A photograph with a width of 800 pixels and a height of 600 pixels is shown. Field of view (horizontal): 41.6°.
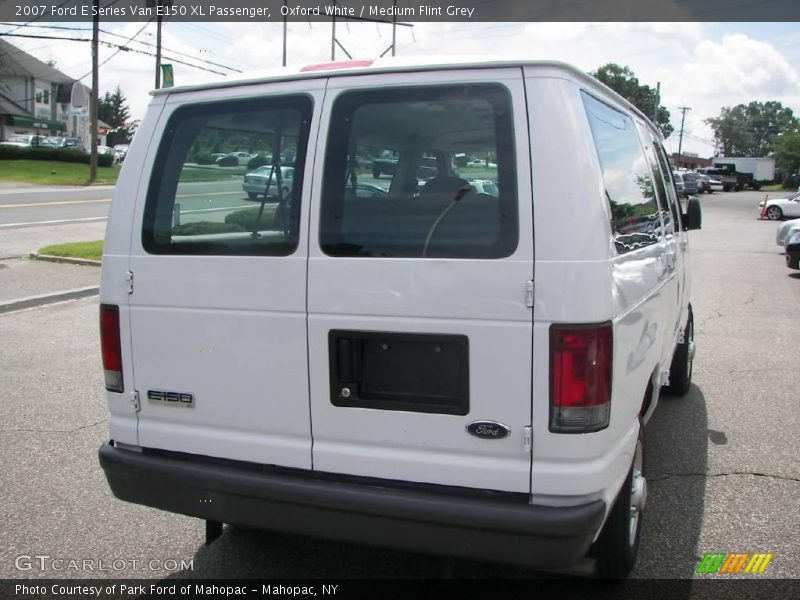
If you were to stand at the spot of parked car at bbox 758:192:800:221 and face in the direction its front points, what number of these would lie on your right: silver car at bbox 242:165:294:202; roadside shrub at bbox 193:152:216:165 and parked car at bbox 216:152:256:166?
0

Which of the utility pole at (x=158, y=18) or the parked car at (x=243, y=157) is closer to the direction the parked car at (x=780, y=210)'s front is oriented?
the utility pole

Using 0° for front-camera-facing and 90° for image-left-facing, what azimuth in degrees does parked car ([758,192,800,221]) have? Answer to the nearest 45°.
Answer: approximately 90°

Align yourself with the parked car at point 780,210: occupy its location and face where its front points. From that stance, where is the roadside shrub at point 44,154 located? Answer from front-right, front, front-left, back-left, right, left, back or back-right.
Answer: front

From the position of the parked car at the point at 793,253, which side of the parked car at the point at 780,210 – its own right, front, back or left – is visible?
left

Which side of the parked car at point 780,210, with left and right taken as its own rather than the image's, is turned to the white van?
left
